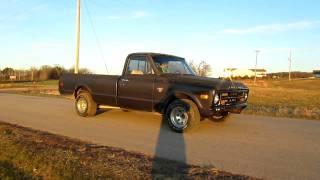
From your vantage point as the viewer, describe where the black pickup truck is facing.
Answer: facing the viewer and to the right of the viewer
